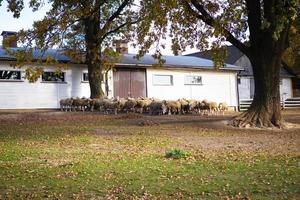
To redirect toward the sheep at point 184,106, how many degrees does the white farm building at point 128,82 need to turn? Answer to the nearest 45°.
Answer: approximately 45° to its left
